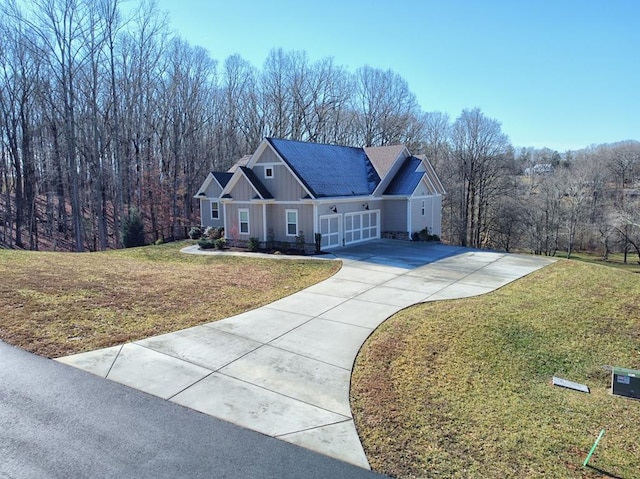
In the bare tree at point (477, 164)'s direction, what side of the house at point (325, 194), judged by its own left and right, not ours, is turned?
back

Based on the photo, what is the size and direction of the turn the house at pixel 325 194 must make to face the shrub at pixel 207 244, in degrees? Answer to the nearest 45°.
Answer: approximately 45° to its right

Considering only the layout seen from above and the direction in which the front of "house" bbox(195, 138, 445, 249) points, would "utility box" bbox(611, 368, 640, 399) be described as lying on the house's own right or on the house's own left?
on the house's own left

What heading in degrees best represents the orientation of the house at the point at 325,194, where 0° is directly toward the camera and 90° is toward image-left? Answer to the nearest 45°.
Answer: approximately 45°

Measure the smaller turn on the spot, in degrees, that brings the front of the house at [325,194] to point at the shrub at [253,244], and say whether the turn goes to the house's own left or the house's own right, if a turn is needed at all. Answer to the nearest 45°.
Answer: approximately 45° to the house's own right

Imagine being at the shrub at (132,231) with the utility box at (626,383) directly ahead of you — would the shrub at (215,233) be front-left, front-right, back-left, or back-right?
front-left

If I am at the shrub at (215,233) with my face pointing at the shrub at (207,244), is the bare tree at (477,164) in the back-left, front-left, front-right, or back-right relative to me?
back-left

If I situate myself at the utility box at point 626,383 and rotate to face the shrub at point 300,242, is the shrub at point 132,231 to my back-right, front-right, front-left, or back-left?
front-left

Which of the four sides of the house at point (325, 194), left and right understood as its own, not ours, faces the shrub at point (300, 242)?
front

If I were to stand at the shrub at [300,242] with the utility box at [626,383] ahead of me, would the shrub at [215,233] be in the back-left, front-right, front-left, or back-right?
back-right

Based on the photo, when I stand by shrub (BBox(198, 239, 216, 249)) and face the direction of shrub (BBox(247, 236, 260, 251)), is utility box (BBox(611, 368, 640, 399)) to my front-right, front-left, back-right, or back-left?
front-right

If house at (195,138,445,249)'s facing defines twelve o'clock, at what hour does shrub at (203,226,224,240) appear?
The shrub is roughly at 2 o'clock from the house.

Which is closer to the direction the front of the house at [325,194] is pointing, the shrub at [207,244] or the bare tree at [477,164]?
the shrub

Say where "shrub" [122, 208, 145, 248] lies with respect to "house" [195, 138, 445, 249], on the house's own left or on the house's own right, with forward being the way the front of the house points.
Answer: on the house's own right
